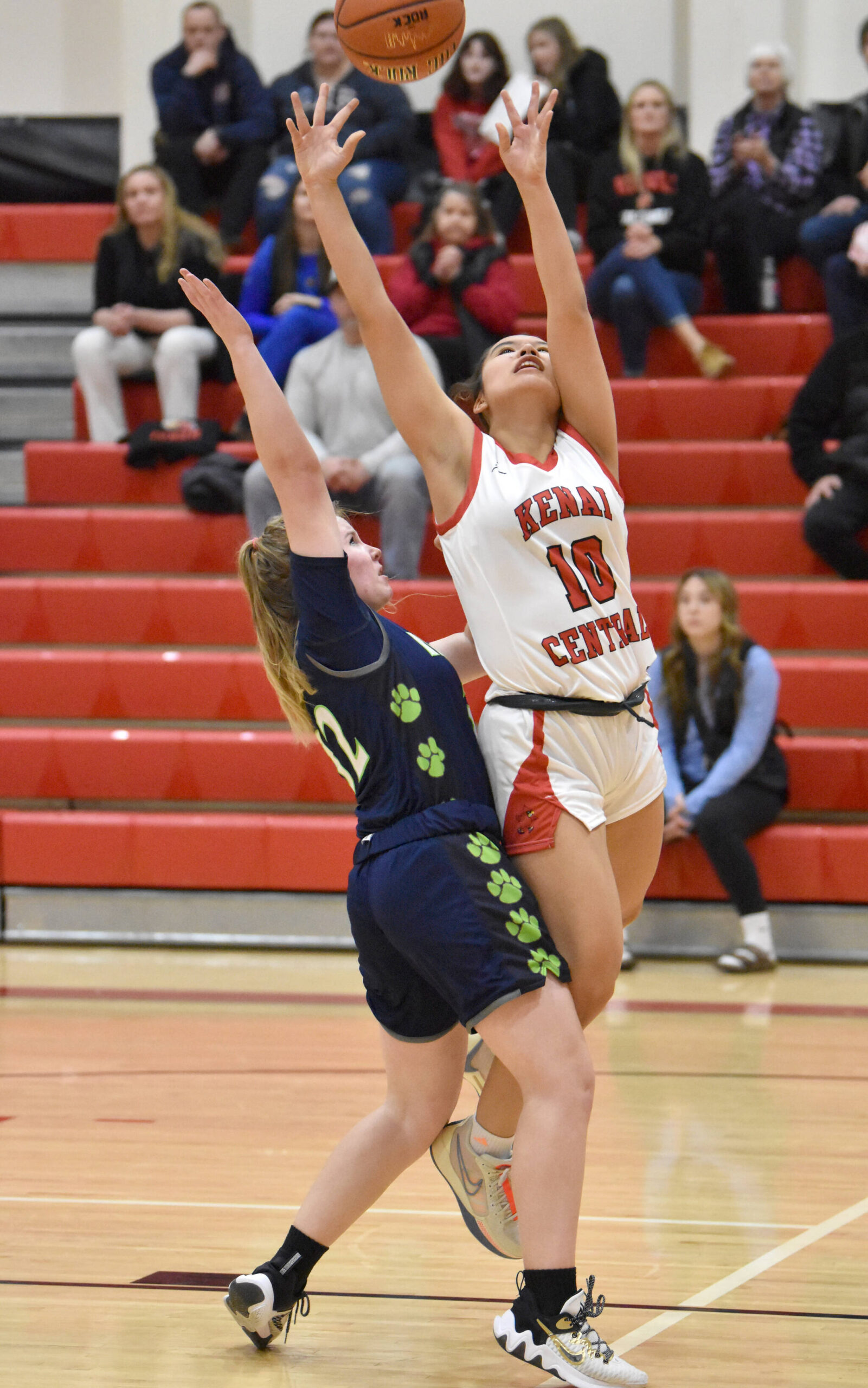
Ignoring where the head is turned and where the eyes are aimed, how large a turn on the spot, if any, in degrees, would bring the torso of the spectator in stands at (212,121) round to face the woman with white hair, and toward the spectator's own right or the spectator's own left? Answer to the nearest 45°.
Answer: approximately 45° to the spectator's own left

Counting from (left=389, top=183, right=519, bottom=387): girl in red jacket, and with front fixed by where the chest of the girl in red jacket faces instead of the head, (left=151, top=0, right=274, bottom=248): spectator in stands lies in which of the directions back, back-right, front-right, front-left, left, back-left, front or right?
back-right

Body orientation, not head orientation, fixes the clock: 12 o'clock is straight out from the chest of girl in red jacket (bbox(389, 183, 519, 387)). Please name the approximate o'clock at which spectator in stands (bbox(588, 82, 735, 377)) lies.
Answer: The spectator in stands is roughly at 8 o'clock from the girl in red jacket.

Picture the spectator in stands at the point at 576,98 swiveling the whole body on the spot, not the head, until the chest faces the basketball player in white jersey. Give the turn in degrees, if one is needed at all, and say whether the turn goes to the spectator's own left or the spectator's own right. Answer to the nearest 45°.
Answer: approximately 45° to the spectator's own left

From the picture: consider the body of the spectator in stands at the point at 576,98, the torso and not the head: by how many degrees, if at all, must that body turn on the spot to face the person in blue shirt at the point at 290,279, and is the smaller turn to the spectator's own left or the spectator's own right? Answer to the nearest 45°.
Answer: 0° — they already face them
